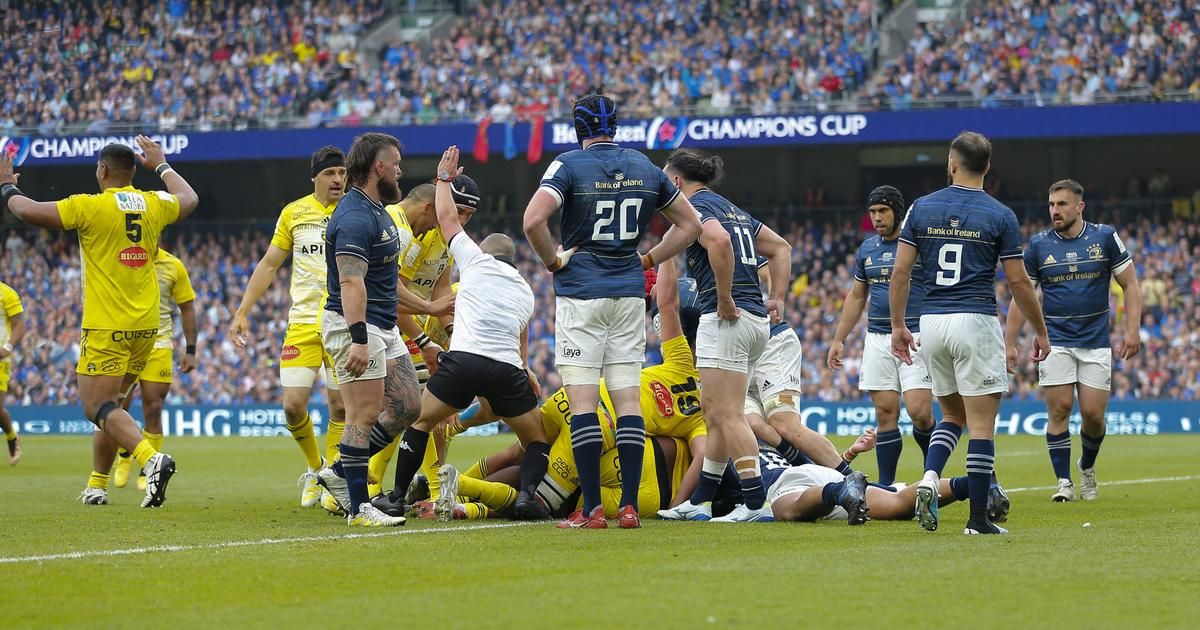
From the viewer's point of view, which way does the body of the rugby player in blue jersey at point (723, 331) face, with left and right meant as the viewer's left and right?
facing away from the viewer and to the left of the viewer

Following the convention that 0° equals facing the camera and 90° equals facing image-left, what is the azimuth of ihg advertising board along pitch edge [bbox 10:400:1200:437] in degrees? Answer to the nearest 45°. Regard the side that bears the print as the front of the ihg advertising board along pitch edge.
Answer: approximately 0°

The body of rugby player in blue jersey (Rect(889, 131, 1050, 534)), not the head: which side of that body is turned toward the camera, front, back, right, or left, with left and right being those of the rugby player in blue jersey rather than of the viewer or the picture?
back

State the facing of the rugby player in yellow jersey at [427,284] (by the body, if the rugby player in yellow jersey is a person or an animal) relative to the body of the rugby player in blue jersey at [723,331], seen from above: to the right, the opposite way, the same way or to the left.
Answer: the opposite way

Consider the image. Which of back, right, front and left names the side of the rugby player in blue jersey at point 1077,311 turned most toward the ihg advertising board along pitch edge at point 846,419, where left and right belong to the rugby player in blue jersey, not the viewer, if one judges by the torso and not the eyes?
back
